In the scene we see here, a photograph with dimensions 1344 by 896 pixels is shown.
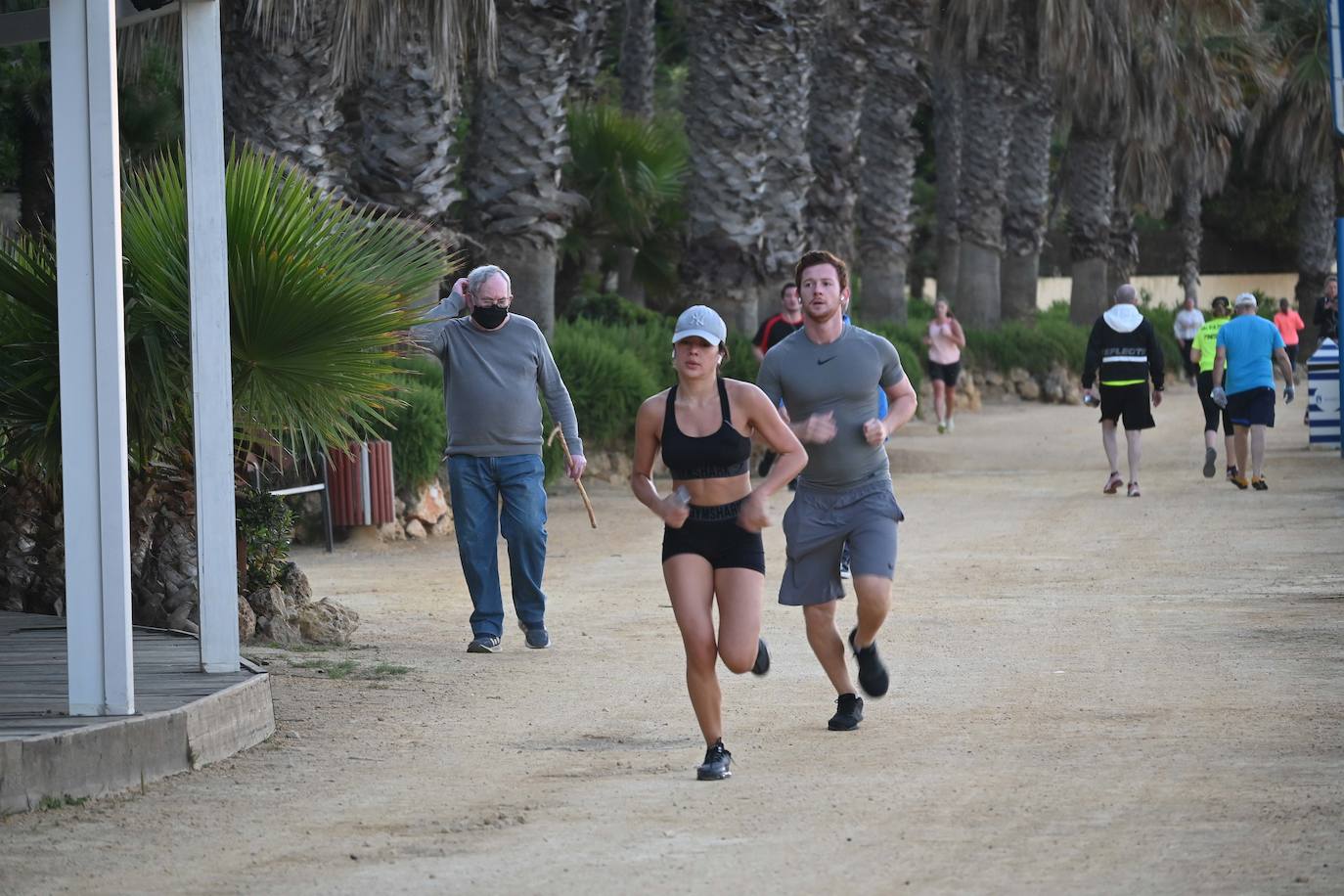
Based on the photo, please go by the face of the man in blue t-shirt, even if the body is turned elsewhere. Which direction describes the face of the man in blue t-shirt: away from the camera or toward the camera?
away from the camera

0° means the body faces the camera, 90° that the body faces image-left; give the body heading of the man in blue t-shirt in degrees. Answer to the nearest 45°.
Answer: approximately 180°

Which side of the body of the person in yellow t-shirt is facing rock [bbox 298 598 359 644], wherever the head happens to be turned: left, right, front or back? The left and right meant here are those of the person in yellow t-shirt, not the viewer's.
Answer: back

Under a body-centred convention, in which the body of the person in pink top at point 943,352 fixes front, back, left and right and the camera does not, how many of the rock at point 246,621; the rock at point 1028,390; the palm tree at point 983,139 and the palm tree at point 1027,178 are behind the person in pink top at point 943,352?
3

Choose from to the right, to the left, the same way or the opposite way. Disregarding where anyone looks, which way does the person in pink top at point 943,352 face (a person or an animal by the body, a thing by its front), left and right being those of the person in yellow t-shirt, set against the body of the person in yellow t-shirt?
the opposite way

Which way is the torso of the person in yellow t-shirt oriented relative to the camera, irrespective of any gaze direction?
away from the camera

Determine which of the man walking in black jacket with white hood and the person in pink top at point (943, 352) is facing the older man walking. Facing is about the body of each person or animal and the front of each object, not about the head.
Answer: the person in pink top

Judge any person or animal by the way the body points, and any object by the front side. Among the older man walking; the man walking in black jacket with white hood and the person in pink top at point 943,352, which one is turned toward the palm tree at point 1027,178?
the man walking in black jacket with white hood

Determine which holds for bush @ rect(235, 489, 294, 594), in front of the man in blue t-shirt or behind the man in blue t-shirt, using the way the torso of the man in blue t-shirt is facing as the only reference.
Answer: behind

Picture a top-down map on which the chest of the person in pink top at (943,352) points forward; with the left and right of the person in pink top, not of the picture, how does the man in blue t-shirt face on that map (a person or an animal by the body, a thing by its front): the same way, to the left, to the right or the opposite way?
the opposite way

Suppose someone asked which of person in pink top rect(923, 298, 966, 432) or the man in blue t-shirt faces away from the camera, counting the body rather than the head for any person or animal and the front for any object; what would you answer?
the man in blue t-shirt

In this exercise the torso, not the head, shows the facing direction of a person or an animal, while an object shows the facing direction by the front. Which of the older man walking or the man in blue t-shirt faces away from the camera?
the man in blue t-shirt

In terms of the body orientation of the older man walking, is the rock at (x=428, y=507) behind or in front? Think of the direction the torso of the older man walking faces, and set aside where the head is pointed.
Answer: behind

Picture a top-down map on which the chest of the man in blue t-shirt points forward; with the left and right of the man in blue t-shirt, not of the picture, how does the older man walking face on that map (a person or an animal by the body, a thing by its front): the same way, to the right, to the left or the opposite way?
the opposite way

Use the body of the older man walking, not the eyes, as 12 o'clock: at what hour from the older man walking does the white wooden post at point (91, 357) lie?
The white wooden post is roughly at 1 o'clock from the older man walking.

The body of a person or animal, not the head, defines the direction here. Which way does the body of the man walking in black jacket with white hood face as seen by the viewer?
away from the camera
